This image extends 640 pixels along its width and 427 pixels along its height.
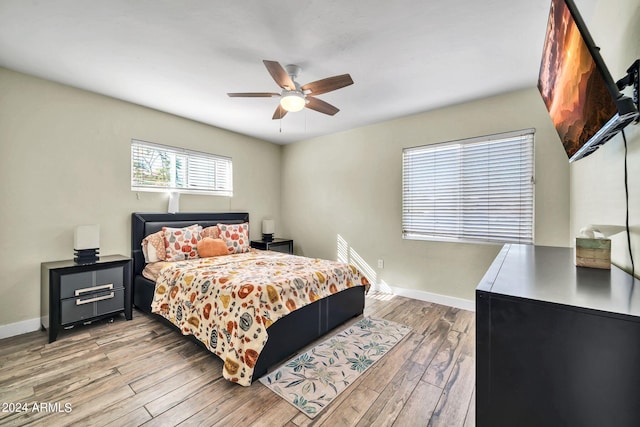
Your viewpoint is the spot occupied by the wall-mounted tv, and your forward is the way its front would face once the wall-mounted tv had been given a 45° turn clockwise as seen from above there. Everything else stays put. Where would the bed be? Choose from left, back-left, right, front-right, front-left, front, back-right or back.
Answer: front

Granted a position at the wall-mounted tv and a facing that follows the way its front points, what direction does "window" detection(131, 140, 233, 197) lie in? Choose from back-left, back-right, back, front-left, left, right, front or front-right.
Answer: front-right

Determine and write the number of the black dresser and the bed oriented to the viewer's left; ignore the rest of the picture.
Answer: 1

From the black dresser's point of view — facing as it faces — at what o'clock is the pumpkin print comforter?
The pumpkin print comforter is roughly at 12 o'clock from the black dresser.

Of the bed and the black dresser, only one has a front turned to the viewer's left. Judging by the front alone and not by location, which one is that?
the black dresser

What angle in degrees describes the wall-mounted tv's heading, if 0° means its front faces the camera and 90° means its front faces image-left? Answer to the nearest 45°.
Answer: approximately 45°

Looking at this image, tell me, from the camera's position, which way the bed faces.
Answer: facing the viewer and to the right of the viewer

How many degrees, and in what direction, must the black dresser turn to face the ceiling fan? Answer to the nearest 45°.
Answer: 0° — it already faces it

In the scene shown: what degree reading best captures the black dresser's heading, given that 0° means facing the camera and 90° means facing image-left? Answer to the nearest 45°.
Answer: approximately 90°

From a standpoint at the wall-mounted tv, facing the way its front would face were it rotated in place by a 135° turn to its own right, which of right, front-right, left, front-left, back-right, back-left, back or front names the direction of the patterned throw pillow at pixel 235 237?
left

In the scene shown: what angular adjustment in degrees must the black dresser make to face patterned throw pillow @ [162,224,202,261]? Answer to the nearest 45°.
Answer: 0° — it already faces it

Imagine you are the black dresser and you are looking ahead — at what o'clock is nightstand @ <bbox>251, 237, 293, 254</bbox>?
The nightstand is roughly at 1 o'clock from the black dresser.

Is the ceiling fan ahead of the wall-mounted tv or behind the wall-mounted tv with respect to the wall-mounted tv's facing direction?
ahead

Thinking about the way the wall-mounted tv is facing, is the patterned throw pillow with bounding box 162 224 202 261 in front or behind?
in front
